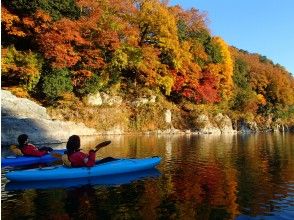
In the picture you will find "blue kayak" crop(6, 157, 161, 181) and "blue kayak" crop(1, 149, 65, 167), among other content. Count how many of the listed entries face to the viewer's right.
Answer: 2

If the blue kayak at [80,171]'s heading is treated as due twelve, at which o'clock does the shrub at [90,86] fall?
The shrub is roughly at 9 o'clock from the blue kayak.

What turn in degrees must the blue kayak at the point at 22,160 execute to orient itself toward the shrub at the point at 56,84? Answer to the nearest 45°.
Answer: approximately 90° to its left

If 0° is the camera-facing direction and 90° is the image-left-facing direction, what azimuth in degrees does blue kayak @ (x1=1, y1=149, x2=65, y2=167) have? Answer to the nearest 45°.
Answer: approximately 270°

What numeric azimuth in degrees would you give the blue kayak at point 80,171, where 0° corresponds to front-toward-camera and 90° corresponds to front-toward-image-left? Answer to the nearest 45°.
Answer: approximately 270°

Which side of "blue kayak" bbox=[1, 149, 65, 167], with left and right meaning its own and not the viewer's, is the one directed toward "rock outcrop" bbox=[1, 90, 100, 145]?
left

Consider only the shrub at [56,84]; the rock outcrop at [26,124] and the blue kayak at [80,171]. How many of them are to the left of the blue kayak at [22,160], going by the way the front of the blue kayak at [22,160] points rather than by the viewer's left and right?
2
